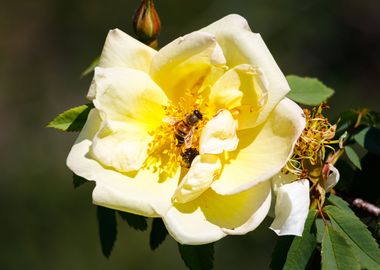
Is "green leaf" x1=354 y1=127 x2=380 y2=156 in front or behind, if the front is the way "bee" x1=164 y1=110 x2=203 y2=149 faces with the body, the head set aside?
in front

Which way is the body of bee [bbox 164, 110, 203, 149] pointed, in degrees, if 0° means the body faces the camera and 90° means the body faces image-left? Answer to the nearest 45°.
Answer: approximately 225°
